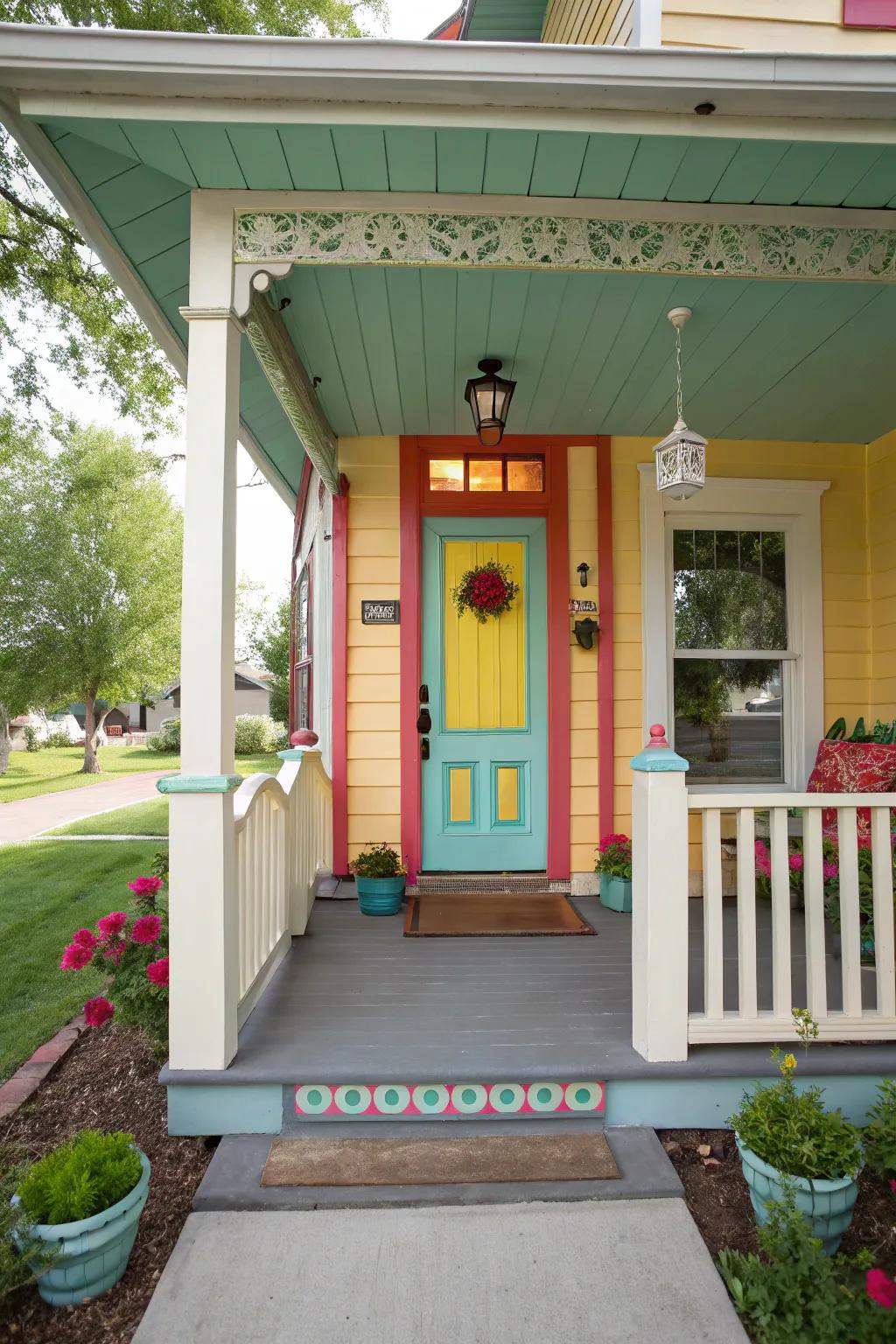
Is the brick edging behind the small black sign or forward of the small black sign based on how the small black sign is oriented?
forward

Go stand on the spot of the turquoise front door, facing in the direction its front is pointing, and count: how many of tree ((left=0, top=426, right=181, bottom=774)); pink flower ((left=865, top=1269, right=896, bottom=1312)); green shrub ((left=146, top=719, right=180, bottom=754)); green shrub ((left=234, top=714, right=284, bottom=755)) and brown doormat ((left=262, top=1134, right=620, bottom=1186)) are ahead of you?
2

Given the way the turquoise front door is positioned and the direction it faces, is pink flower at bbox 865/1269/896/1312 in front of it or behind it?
in front

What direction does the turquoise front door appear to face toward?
toward the camera

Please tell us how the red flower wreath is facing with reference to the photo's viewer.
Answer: facing the viewer

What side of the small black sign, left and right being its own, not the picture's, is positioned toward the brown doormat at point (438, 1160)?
front

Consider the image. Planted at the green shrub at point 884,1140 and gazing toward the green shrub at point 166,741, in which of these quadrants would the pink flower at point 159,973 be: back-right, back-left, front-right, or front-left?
front-left

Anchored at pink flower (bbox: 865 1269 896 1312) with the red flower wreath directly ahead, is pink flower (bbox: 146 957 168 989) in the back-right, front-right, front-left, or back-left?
front-left

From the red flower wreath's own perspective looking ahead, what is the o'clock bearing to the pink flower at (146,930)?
The pink flower is roughly at 1 o'clock from the red flower wreath.

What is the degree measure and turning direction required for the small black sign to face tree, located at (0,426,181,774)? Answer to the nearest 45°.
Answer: approximately 135° to its right

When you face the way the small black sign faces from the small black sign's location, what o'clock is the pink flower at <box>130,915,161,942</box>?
The pink flower is roughly at 1 o'clock from the small black sign.

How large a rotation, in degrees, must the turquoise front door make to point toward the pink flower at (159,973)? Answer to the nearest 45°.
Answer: approximately 45° to its right

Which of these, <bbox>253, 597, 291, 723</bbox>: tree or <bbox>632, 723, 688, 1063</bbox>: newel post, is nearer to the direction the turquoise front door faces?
the newel post

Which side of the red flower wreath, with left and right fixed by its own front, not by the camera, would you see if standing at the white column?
front

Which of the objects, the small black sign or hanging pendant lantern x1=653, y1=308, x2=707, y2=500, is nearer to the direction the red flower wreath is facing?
the hanging pendant lantern
